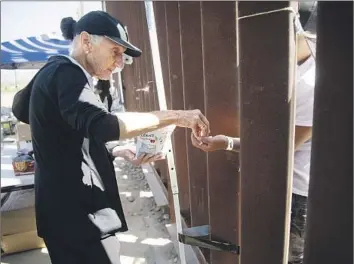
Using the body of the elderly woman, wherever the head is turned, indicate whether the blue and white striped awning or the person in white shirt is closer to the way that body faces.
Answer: the person in white shirt

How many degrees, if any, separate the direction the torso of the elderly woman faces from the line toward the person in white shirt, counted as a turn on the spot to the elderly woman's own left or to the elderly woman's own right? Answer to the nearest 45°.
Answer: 0° — they already face them

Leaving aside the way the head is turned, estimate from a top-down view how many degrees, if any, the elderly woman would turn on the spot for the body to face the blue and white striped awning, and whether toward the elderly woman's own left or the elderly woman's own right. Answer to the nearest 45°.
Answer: approximately 90° to the elderly woman's own left

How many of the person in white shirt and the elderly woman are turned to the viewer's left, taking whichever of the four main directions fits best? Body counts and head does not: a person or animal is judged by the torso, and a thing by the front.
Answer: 1

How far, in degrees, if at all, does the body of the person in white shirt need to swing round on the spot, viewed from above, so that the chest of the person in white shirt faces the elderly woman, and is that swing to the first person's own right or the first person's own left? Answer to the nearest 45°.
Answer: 0° — they already face them

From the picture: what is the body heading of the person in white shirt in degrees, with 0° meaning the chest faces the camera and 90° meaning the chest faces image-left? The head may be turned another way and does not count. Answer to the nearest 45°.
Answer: approximately 90°

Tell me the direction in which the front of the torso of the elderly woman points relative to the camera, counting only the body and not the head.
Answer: to the viewer's right

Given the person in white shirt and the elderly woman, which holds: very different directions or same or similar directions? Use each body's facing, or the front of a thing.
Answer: very different directions

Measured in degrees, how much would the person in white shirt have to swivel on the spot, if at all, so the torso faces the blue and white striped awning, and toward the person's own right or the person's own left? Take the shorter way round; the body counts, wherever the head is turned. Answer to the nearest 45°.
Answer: approximately 45° to the person's own right

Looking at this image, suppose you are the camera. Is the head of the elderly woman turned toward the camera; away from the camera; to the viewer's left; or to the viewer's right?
to the viewer's right
